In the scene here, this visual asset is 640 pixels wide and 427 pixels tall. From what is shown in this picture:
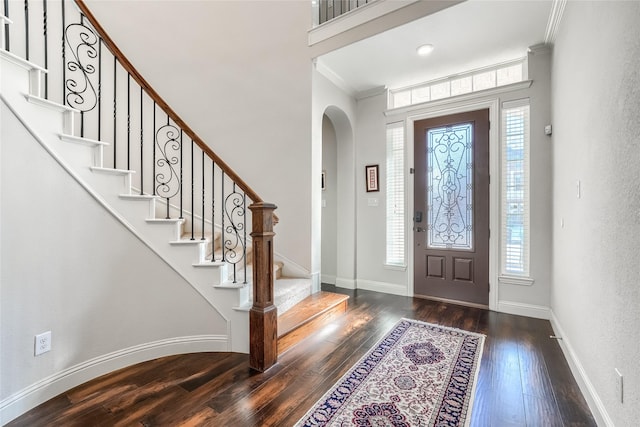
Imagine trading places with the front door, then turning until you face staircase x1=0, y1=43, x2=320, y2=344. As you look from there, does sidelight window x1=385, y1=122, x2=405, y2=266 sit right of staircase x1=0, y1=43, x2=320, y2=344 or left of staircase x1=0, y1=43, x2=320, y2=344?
right

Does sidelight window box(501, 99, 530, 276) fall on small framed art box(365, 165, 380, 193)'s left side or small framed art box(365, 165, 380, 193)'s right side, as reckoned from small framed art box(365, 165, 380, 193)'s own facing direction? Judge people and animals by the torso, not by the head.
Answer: on its left

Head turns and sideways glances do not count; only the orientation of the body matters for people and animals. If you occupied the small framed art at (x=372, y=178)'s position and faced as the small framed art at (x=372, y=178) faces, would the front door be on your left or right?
on your left

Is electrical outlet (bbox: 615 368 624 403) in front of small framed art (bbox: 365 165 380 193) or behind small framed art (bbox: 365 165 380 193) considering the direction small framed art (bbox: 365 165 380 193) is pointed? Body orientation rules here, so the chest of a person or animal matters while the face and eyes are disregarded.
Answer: in front

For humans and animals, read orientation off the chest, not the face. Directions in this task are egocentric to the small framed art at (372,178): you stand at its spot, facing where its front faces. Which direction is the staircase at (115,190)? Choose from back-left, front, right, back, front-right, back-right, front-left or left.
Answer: front-right

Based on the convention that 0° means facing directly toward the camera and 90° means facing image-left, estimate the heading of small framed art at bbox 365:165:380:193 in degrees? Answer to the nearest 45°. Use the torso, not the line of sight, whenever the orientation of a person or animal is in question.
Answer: approximately 0°
